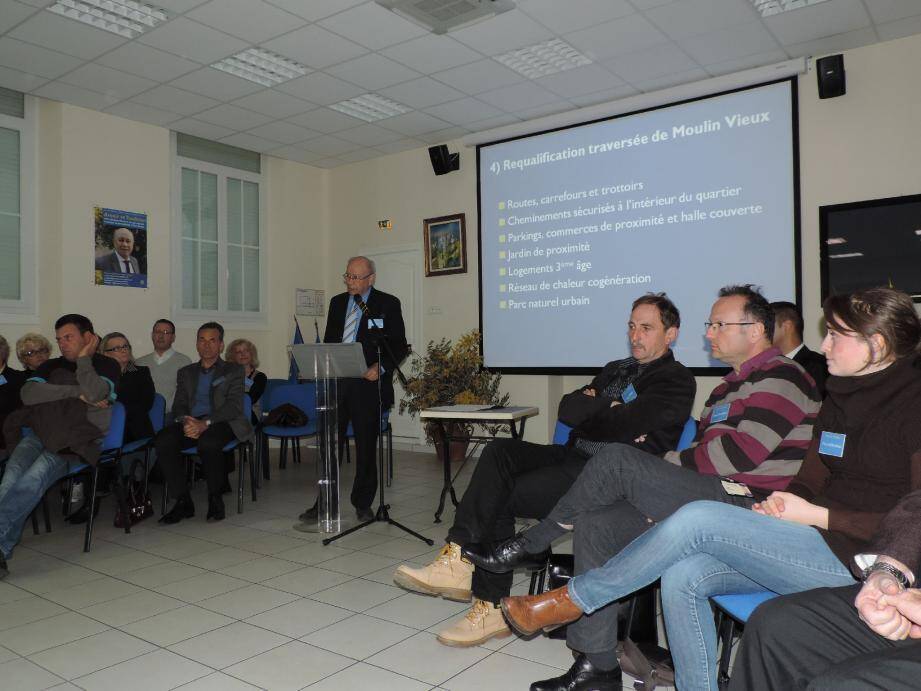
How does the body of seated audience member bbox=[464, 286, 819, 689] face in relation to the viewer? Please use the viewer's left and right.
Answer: facing to the left of the viewer

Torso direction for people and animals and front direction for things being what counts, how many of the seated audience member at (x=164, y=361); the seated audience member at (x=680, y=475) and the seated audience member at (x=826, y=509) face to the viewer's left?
2

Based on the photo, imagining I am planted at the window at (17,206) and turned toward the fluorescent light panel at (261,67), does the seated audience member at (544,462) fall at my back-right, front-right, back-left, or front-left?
front-right

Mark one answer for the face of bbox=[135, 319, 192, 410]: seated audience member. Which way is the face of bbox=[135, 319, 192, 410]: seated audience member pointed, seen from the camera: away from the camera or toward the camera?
toward the camera

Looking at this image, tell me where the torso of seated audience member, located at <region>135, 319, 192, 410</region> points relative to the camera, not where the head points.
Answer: toward the camera

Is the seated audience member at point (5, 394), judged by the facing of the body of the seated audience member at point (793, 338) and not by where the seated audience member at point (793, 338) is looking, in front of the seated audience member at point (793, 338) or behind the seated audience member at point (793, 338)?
in front

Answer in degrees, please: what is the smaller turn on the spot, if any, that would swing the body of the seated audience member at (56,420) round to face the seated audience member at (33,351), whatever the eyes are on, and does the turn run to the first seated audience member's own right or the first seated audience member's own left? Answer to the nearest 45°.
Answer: approximately 135° to the first seated audience member's own right

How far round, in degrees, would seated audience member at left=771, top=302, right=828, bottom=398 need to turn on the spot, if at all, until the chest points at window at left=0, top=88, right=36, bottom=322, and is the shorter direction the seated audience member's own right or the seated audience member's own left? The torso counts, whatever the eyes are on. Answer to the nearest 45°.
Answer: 0° — they already face it

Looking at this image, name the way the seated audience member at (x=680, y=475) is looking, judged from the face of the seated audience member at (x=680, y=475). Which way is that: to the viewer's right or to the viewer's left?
to the viewer's left

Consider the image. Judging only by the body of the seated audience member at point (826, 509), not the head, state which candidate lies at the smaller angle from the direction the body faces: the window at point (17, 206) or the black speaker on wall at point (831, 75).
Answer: the window

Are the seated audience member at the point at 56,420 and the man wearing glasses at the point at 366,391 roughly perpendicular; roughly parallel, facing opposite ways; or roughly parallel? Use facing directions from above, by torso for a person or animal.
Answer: roughly parallel

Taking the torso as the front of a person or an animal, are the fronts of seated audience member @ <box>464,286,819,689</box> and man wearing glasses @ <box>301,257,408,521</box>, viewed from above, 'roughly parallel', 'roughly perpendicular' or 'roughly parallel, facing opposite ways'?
roughly perpendicular
